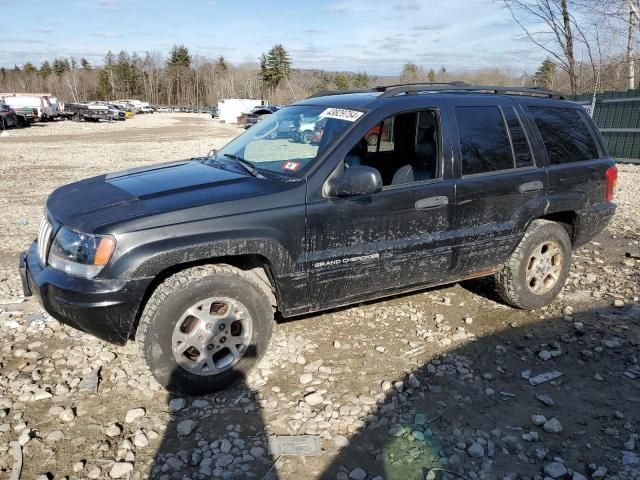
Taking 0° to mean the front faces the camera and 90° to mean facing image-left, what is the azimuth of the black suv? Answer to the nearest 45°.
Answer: approximately 45°

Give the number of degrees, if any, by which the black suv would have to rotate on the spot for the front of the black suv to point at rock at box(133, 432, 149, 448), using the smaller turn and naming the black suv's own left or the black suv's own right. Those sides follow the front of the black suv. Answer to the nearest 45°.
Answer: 0° — it already faces it

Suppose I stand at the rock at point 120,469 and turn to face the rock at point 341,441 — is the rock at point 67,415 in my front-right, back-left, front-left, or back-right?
back-left

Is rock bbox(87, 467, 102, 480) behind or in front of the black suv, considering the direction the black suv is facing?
in front

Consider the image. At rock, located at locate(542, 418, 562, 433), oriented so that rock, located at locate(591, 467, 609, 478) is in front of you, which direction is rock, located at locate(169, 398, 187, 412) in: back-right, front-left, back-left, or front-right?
back-right

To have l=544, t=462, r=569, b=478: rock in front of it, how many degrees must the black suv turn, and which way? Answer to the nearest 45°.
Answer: approximately 90° to its left

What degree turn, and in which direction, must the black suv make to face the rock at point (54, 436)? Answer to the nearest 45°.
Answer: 0° — it already faces it

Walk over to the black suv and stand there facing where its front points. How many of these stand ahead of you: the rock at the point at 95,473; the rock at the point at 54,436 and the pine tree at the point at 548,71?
2
